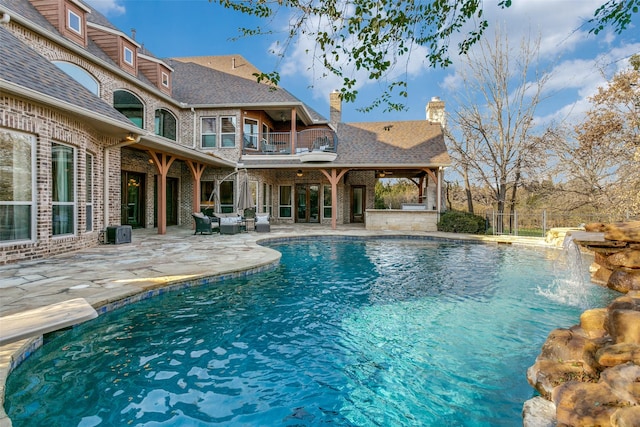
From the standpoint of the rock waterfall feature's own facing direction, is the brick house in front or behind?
in front

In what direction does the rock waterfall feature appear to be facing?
to the viewer's left

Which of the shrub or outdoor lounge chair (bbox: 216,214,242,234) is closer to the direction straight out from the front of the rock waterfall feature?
the outdoor lounge chair

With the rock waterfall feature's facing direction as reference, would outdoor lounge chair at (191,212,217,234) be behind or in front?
in front

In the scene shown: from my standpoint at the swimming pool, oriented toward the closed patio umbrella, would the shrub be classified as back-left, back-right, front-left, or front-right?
front-right

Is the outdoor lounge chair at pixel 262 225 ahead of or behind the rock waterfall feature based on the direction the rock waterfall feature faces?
ahead

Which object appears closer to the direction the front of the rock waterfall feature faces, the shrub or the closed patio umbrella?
the closed patio umbrella

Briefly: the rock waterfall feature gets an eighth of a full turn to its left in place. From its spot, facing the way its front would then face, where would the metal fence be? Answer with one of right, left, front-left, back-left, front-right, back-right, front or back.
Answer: back-right

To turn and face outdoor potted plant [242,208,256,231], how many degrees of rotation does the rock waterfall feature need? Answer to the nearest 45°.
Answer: approximately 45° to its right

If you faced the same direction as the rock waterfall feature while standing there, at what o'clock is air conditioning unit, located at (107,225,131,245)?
The air conditioning unit is roughly at 12 o'clock from the rock waterfall feature.

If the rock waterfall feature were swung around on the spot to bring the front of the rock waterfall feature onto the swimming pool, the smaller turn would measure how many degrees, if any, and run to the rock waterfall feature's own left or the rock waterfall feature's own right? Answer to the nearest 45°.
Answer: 0° — it already faces it

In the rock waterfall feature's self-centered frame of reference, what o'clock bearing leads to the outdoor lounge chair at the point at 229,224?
The outdoor lounge chair is roughly at 1 o'clock from the rock waterfall feature.
